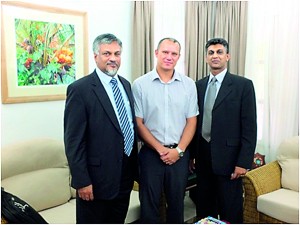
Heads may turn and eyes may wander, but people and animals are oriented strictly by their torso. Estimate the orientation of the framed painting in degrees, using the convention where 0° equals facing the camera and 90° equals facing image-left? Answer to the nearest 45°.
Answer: approximately 315°

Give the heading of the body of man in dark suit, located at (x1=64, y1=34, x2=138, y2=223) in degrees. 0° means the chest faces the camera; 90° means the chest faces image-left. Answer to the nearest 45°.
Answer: approximately 315°

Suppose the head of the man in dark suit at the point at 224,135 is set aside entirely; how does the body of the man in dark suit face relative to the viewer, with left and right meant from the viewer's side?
facing the viewer and to the left of the viewer

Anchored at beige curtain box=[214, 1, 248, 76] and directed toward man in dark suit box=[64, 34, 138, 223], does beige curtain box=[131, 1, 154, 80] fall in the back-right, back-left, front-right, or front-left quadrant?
front-right

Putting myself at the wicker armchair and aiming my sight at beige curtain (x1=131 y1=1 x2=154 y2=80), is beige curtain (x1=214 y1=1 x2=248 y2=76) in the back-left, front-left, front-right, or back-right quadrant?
front-right

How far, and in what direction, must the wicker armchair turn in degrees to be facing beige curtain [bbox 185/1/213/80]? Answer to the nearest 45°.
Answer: approximately 90° to its right

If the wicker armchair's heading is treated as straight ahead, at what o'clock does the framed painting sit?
The framed painting is roughly at 1 o'clock from the wicker armchair.

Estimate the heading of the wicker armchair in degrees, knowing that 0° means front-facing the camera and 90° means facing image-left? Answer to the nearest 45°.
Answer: approximately 45°

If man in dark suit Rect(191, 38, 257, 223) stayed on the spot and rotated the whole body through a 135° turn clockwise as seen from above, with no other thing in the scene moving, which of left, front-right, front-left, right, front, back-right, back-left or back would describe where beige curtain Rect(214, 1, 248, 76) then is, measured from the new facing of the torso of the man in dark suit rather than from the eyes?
front

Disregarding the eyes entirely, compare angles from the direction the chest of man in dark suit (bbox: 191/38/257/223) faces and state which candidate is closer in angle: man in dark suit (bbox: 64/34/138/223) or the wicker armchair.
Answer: the man in dark suit

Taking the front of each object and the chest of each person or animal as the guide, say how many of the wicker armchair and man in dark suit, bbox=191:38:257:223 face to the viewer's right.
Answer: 0

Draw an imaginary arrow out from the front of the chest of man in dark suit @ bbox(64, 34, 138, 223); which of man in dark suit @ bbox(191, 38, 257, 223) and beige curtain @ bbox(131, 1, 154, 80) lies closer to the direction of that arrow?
the man in dark suit
